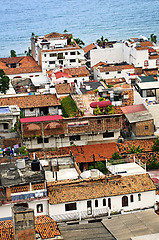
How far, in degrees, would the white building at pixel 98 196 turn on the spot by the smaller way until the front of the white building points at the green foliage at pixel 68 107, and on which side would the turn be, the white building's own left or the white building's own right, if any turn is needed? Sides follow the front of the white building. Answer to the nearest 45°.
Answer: approximately 180°

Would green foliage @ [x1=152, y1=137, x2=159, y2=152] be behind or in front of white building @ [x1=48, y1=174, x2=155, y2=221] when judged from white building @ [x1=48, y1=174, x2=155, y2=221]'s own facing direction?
behind

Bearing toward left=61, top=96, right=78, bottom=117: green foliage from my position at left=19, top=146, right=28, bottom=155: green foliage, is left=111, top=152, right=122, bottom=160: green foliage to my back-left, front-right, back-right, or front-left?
front-right

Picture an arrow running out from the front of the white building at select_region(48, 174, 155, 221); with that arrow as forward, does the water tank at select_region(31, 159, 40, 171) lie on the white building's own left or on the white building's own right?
on the white building's own right

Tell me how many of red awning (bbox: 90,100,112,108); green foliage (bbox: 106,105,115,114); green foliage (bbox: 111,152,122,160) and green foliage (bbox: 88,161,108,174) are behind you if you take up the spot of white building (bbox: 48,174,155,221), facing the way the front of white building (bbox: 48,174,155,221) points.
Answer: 4

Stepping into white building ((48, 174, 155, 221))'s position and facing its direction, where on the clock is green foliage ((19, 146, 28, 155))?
The green foliage is roughly at 5 o'clock from the white building.

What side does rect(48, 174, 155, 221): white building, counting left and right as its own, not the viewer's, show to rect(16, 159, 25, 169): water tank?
right

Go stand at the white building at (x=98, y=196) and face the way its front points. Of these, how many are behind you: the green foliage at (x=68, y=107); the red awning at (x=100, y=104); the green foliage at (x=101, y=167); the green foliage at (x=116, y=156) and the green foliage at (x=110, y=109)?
5

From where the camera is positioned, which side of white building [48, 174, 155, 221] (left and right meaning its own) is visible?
front

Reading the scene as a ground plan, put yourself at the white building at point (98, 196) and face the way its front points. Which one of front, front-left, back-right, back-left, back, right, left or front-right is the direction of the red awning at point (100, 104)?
back

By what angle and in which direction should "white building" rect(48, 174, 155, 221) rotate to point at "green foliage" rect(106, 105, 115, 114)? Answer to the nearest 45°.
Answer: approximately 180°

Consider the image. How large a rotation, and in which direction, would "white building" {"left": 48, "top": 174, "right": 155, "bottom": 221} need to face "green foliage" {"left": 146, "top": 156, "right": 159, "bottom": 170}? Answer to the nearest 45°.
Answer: approximately 135° to its left

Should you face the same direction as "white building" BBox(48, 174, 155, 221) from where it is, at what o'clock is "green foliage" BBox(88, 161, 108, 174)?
The green foliage is roughly at 6 o'clock from the white building.
